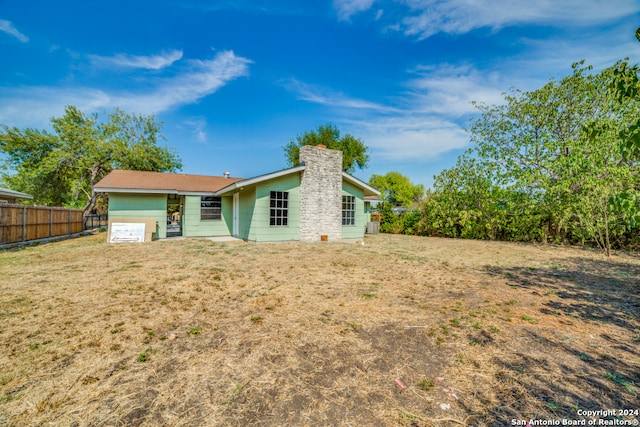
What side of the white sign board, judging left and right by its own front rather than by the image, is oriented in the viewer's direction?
front

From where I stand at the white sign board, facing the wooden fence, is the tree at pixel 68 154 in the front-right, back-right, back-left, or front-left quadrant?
front-right

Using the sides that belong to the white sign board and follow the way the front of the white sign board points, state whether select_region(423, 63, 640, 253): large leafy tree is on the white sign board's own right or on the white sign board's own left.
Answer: on the white sign board's own left

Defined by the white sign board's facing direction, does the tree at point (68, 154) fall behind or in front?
behind

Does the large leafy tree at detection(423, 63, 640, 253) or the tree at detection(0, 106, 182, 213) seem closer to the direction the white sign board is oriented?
the large leafy tree

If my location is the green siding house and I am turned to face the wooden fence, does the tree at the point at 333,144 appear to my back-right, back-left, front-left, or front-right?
back-right

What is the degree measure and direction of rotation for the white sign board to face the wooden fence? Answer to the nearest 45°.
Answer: approximately 90° to its right

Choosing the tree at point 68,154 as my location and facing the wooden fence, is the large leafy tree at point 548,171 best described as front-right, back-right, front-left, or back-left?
front-left
